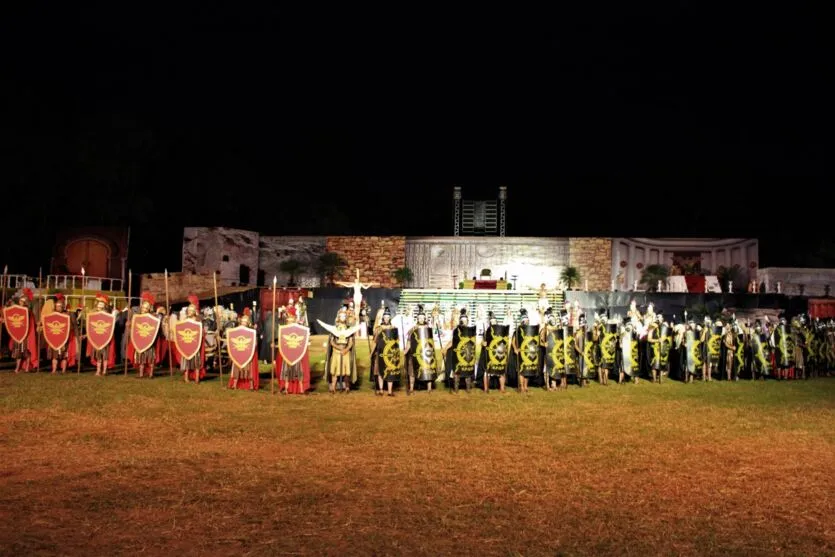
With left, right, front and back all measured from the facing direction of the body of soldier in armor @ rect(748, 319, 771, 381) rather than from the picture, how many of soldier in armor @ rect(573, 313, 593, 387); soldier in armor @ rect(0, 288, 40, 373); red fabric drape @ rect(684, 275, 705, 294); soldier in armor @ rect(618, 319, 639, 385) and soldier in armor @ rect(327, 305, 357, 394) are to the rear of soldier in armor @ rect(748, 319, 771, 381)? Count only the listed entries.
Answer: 1

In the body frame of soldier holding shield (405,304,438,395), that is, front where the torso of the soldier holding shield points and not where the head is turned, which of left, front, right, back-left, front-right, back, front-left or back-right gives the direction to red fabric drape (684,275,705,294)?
back-left

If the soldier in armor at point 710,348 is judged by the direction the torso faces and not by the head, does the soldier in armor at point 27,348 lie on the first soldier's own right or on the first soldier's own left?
on the first soldier's own right

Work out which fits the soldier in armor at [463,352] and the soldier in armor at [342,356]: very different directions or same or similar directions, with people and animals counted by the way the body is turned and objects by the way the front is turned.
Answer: same or similar directions

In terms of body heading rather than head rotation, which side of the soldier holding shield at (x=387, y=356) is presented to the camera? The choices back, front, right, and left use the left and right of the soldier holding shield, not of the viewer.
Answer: front

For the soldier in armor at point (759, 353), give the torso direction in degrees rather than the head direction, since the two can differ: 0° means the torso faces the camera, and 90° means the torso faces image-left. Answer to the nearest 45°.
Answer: approximately 0°

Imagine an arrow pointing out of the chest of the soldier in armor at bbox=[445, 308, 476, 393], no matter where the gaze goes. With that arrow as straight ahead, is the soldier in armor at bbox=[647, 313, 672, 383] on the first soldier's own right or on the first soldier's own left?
on the first soldier's own left

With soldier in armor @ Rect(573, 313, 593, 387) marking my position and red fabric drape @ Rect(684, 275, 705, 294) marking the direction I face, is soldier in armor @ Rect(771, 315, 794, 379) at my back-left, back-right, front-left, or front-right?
front-right

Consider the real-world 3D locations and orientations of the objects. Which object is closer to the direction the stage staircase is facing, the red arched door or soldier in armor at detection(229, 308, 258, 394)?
the soldier in armor

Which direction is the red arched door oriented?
toward the camera

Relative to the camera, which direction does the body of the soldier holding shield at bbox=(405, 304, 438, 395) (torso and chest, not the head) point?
toward the camera

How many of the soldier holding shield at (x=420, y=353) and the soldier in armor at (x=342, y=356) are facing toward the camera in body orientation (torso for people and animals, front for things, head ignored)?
2

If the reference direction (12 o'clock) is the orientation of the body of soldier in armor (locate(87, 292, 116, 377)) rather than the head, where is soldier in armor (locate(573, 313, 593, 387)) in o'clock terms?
soldier in armor (locate(573, 313, 593, 387)) is roughly at 10 o'clock from soldier in armor (locate(87, 292, 116, 377)).

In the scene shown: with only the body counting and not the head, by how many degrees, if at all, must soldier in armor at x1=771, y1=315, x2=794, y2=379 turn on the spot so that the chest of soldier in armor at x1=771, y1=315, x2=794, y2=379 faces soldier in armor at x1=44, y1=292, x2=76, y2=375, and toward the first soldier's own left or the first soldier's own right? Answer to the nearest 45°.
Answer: approximately 45° to the first soldier's own right

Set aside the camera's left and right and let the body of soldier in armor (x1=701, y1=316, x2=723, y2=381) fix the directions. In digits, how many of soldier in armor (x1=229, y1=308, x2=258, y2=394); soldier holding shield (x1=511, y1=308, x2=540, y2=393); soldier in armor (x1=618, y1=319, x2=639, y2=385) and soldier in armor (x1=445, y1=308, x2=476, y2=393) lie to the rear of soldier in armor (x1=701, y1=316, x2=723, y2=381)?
0
